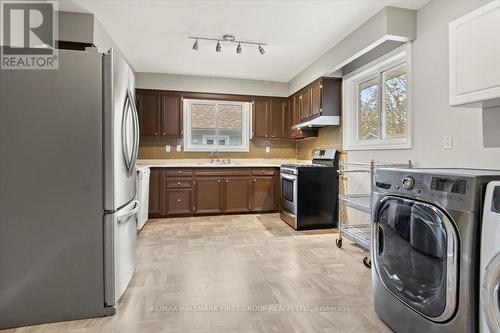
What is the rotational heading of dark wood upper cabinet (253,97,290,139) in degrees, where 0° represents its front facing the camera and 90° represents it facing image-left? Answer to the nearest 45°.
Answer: approximately 0°

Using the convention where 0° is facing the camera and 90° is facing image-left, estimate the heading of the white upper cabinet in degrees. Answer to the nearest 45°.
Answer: approximately 45°

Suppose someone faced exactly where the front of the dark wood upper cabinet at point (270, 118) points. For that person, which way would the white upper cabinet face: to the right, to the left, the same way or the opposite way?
to the right

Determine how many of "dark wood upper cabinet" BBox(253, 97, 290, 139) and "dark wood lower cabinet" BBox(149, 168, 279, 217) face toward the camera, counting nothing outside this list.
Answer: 2

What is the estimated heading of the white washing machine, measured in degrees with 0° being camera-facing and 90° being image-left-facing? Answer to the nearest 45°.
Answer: approximately 45°

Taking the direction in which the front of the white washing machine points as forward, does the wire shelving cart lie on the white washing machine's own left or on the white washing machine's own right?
on the white washing machine's own right

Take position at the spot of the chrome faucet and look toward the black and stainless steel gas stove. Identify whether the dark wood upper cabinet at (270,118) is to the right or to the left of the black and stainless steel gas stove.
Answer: left

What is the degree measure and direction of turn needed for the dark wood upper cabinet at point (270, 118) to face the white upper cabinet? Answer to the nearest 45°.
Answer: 0° — it already faces it

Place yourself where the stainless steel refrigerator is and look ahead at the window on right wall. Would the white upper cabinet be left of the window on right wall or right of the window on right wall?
right

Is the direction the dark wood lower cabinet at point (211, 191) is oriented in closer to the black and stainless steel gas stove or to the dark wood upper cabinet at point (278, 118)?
the black and stainless steel gas stove

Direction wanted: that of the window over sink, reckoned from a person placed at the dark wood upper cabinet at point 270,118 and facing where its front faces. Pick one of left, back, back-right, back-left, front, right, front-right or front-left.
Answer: right
